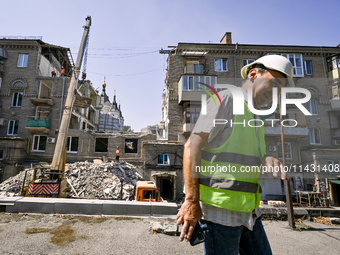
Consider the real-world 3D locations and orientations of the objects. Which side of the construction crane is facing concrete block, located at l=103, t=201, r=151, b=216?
back

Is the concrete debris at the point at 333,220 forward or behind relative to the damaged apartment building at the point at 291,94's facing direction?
forward

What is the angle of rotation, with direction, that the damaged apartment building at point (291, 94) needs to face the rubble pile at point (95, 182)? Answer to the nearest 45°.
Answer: approximately 45° to its right

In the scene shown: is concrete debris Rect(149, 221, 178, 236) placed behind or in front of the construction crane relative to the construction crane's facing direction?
behind

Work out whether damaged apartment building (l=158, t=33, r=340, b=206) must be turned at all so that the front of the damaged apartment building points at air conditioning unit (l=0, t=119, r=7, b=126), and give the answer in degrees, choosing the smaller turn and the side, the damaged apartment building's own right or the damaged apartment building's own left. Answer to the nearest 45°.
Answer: approximately 45° to the damaged apartment building's own right

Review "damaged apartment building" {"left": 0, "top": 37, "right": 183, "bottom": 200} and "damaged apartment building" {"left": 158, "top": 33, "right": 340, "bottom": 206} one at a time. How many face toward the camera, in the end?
2

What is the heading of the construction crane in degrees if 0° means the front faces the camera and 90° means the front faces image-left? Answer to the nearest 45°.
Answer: approximately 180°

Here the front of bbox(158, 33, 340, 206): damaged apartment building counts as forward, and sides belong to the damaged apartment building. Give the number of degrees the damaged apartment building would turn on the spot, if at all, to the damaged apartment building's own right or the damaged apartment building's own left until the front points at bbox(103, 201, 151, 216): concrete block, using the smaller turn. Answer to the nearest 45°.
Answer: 0° — it already faces it

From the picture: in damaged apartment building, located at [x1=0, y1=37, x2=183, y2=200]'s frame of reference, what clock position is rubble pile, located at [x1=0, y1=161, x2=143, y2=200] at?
The rubble pile is roughly at 11 o'clock from the damaged apartment building.

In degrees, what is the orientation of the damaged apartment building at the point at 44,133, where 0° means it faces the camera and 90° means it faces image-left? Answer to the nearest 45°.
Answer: approximately 0°

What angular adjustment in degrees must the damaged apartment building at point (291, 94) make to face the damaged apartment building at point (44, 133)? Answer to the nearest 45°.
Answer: approximately 45° to its right

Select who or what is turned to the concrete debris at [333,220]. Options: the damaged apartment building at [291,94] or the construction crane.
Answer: the damaged apartment building

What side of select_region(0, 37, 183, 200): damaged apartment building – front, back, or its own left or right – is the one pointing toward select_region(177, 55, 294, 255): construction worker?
front

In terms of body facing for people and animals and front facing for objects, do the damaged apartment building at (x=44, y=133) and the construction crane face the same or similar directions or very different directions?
very different directions

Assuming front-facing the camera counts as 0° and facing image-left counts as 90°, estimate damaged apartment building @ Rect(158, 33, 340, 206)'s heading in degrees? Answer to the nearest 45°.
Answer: approximately 0°
